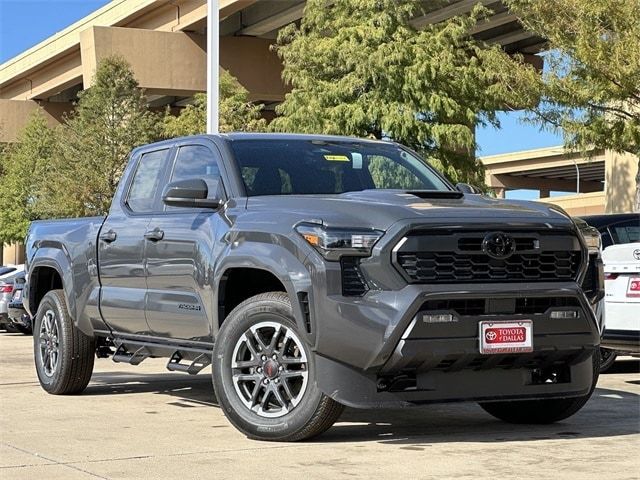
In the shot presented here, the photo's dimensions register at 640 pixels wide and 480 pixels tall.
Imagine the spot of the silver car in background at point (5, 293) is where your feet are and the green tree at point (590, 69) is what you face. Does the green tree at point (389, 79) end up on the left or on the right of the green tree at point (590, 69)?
left

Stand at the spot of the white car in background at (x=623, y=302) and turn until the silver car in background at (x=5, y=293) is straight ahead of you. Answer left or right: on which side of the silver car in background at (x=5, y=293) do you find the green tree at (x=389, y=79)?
right

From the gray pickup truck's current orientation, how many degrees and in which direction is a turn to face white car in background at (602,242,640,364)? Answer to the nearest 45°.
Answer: approximately 90° to its left

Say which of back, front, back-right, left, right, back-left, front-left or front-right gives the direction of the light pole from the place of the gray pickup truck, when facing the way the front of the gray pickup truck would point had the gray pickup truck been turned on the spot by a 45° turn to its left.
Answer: left

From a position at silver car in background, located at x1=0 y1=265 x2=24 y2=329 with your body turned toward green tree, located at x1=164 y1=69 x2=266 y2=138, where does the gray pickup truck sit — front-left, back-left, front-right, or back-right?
back-right

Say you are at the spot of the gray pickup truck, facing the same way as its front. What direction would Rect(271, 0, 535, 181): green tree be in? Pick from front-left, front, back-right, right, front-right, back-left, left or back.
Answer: back-left

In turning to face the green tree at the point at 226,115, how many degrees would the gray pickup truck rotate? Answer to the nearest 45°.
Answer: approximately 135° to its left

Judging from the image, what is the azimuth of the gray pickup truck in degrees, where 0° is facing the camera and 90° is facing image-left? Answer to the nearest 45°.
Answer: approximately 315°

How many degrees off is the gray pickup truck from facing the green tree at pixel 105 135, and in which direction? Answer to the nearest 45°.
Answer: approximately 135° to its left
